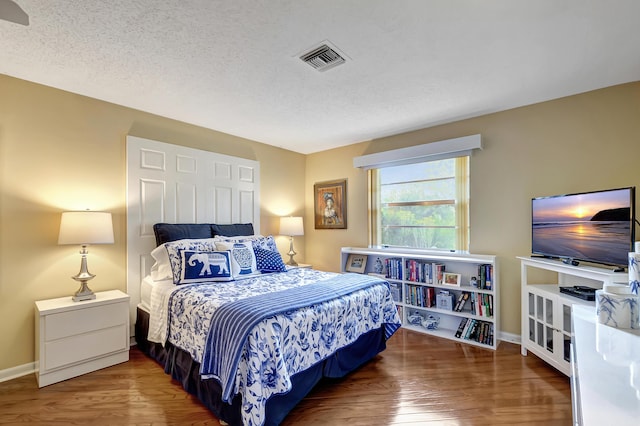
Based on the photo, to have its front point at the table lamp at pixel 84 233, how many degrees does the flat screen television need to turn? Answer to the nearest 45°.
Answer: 0° — it already faces it

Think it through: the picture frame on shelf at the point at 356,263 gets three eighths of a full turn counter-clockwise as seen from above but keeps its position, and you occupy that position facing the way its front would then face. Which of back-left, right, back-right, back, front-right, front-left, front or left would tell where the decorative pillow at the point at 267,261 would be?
back-right

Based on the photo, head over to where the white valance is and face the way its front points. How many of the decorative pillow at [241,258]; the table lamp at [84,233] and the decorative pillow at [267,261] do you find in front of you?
3

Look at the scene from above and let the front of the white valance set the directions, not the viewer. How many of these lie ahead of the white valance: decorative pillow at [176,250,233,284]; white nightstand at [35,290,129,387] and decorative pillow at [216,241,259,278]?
3

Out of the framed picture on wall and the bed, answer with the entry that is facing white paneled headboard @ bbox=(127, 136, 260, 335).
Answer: the framed picture on wall

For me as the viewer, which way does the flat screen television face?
facing the viewer and to the left of the viewer

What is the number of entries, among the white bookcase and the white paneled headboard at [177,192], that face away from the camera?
0

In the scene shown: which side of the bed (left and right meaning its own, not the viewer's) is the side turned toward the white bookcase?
left

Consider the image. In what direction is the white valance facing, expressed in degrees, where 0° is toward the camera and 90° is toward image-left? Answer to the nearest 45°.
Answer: approximately 45°

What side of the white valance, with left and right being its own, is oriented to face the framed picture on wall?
right

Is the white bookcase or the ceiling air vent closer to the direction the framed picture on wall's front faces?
the ceiling air vent

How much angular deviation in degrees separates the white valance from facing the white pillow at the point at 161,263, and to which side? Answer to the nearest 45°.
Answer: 0° — it already faces it

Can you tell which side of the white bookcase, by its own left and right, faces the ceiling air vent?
front

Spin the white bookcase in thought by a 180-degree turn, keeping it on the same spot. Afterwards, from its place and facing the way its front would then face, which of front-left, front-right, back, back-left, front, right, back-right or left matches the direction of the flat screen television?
right

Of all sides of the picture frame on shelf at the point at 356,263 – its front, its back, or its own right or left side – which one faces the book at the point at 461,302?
left

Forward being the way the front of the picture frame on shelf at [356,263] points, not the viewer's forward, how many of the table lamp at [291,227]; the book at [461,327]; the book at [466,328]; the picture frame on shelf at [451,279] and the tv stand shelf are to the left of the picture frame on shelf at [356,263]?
4

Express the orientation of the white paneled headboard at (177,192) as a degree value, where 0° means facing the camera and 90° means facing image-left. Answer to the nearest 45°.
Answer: approximately 315°

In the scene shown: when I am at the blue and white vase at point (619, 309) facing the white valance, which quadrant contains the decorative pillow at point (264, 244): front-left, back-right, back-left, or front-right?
front-left

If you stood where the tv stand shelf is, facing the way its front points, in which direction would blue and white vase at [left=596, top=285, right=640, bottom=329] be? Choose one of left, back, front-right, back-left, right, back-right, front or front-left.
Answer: front-left

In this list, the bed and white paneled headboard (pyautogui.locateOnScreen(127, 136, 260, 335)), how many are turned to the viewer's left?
0
